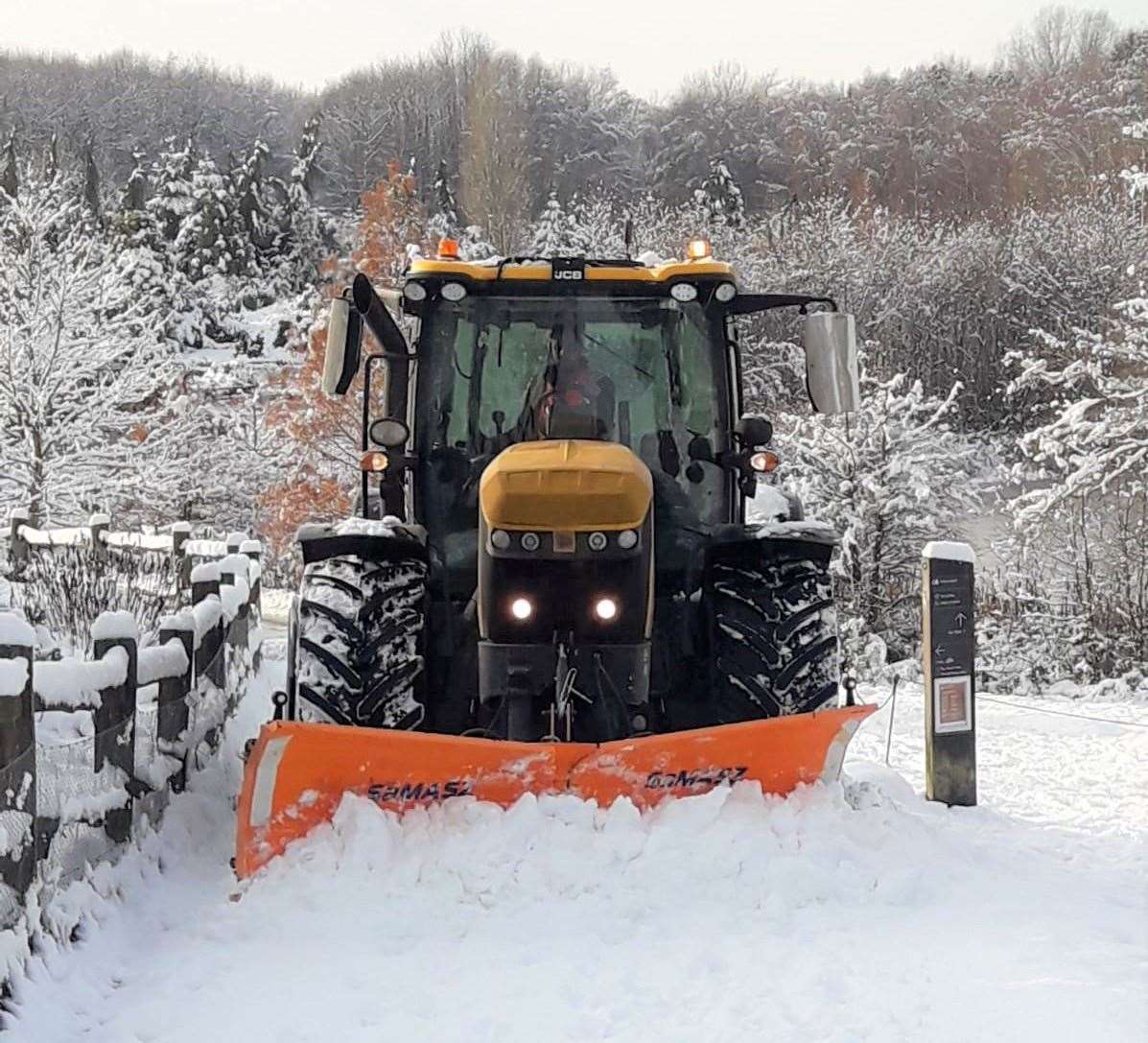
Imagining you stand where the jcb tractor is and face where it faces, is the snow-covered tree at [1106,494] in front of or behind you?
behind

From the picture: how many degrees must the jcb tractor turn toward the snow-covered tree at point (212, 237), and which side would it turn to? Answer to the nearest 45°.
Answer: approximately 180°

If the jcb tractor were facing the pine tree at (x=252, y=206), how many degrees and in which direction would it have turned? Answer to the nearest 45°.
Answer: approximately 180°

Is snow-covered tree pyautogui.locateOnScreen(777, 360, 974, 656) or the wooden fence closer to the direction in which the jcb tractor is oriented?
the wooden fence

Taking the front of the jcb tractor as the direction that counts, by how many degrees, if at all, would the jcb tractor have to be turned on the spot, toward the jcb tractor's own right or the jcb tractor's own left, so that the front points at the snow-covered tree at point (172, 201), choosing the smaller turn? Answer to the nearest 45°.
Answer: approximately 180°

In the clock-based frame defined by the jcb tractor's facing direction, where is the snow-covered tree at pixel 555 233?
The snow-covered tree is roughly at 6 o'clock from the jcb tractor.

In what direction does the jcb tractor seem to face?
toward the camera

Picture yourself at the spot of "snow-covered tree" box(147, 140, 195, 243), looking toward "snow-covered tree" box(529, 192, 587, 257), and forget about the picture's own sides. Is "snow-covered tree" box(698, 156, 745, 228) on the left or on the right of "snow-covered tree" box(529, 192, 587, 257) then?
left

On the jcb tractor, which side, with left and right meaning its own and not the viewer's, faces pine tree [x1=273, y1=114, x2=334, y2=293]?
back

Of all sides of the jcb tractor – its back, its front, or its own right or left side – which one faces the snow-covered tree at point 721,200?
back
